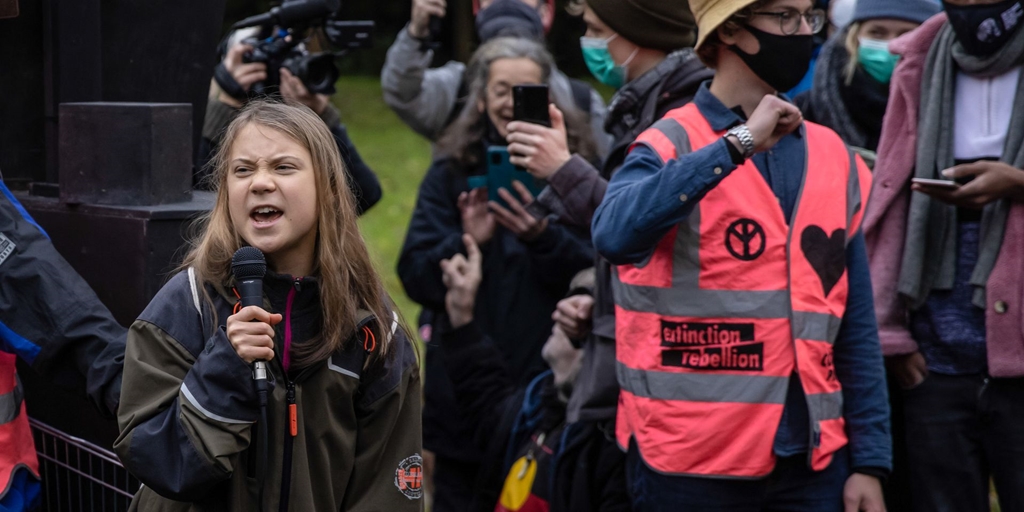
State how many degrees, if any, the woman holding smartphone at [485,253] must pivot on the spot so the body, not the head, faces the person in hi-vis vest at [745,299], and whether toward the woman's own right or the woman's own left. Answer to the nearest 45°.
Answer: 0° — they already face them

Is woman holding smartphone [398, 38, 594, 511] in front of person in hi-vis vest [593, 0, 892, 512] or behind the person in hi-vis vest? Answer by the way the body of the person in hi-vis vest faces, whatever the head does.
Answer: behind

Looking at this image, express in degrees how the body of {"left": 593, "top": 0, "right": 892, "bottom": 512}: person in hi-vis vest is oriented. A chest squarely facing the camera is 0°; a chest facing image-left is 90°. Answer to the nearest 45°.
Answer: approximately 315°

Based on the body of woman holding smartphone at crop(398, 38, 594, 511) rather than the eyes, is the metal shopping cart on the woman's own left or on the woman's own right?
on the woman's own right

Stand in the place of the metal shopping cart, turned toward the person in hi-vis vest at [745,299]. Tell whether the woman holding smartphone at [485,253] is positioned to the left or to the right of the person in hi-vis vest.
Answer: left

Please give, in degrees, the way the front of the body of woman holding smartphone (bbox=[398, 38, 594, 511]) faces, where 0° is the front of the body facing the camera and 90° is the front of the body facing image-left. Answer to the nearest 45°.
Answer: approximately 315°
